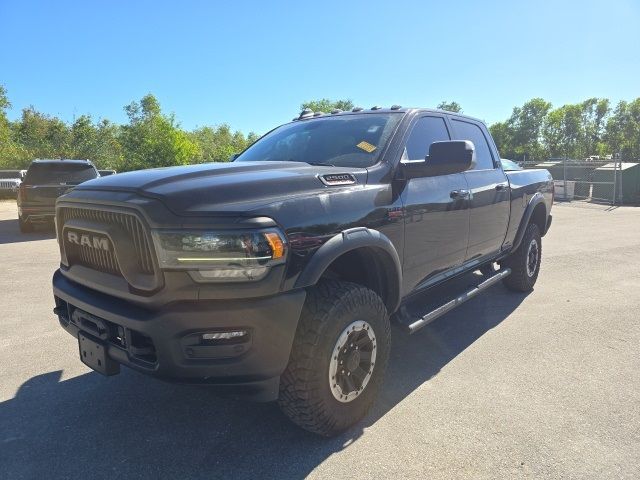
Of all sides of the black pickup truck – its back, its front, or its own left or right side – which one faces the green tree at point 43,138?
right

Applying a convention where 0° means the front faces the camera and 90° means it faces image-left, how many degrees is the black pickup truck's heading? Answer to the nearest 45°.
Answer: approximately 45°

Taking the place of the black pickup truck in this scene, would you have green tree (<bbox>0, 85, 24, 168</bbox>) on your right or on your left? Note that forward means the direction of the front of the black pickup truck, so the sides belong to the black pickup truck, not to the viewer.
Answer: on your right

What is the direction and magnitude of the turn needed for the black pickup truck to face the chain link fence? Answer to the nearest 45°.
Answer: approximately 180°
